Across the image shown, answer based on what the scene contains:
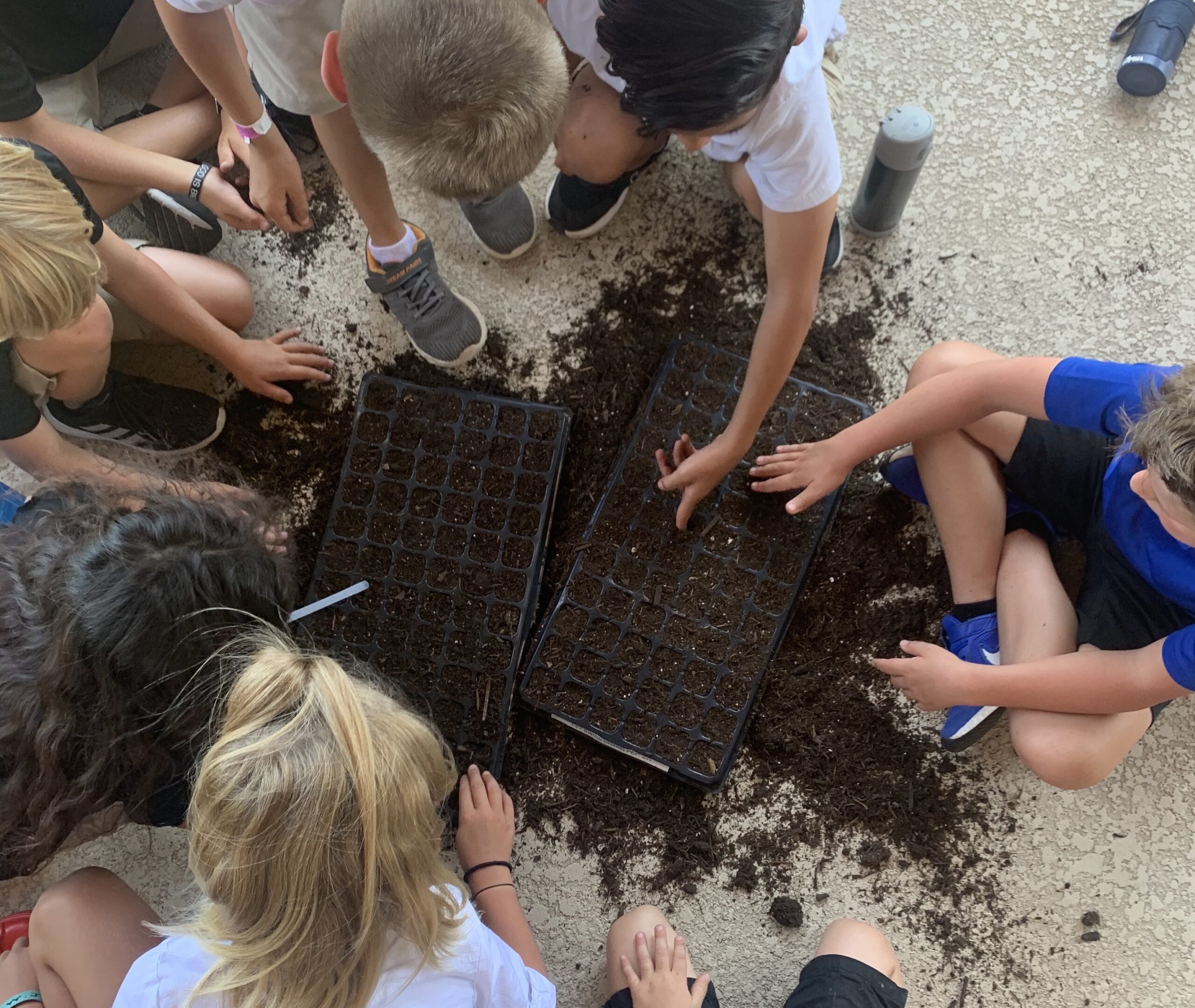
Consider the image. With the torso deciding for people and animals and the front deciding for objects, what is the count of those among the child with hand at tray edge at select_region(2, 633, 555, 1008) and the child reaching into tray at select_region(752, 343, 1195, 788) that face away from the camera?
1

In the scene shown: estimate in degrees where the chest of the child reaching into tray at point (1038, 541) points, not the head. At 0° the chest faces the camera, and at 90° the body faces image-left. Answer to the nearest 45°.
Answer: approximately 90°

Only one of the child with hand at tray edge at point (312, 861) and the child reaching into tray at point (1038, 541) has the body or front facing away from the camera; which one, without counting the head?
the child with hand at tray edge at point (312, 861)

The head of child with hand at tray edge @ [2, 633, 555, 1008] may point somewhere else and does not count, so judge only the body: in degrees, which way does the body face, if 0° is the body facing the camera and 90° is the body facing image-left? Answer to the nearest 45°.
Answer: approximately 180°
